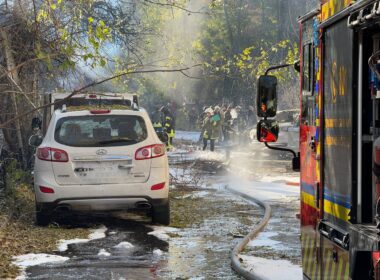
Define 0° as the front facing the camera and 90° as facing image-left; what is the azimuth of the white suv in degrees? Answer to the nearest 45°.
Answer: approximately 180°

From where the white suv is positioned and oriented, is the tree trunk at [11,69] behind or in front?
in front

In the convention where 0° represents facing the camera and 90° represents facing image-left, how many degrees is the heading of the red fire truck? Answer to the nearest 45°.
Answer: approximately 135°

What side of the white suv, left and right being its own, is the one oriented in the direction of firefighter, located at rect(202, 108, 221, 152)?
front

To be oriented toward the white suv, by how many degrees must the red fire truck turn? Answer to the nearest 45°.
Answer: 0° — it already faces it

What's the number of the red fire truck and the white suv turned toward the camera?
0

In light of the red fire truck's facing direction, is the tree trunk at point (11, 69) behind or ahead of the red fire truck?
ahead

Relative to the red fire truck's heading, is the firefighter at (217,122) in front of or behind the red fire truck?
in front
